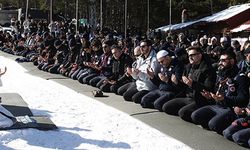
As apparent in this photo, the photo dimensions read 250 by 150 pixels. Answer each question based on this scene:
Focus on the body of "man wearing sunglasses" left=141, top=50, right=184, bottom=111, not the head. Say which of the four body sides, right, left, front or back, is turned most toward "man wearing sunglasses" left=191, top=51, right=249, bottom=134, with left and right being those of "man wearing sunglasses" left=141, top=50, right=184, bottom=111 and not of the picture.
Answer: left

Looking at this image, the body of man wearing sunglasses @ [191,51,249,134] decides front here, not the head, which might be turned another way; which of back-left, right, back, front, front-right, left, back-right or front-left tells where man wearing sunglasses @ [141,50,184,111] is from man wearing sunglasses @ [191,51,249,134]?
right

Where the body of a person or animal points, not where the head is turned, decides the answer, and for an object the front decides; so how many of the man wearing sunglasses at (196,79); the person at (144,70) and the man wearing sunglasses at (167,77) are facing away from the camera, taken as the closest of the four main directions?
0

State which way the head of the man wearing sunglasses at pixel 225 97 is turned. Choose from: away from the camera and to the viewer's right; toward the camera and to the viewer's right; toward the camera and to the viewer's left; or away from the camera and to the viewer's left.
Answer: toward the camera and to the viewer's left

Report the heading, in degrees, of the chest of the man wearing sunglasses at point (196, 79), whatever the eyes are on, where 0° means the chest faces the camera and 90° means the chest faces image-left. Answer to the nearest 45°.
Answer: approximately 45°

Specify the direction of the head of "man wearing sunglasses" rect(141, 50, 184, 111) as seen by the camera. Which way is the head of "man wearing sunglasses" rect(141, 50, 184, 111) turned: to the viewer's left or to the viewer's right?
to the viewer's left

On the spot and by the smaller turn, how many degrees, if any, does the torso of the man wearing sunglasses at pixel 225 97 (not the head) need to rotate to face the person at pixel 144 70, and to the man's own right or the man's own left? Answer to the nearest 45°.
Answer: approximately 90° to the man's own right

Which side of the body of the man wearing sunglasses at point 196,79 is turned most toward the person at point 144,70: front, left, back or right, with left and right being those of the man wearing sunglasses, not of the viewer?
right

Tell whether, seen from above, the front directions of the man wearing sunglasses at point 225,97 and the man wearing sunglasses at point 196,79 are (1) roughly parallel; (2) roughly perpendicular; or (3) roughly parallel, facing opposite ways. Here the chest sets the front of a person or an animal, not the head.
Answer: roughly parallel

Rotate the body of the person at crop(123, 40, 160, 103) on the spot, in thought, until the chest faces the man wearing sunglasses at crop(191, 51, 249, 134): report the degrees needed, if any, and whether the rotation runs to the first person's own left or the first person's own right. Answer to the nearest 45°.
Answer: approximately 90° to the first person's own left

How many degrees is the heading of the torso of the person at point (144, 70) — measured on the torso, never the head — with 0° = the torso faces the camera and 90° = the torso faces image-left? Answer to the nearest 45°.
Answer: approximately 45°

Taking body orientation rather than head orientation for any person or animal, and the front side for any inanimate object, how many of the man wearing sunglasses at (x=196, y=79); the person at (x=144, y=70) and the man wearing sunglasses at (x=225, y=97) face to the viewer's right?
0

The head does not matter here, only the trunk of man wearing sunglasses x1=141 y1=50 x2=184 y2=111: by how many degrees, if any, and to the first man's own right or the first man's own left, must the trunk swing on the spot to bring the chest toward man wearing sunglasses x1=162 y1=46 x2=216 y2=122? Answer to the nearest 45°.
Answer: approximately 90° to the first man's own left
